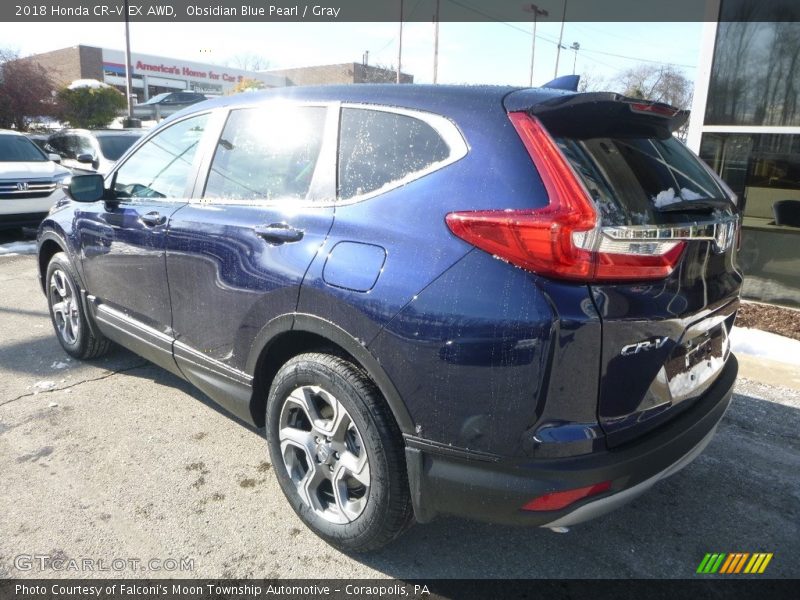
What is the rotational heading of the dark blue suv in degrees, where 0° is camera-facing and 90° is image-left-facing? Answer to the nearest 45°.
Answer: approximately 135°

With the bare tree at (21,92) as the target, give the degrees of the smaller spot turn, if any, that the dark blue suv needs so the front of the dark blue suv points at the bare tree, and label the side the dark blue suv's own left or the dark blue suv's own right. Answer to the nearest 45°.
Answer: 0° — it already faces it

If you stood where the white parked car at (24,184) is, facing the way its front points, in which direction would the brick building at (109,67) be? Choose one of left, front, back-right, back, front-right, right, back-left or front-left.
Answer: back-left

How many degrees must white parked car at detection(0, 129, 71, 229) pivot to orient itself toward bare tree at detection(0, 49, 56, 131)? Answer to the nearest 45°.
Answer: approximately 135° to its left

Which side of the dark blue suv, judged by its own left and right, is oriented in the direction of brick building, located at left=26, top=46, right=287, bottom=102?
front

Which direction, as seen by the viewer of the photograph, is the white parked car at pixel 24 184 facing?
facing the viewer and to the right of the viewer
